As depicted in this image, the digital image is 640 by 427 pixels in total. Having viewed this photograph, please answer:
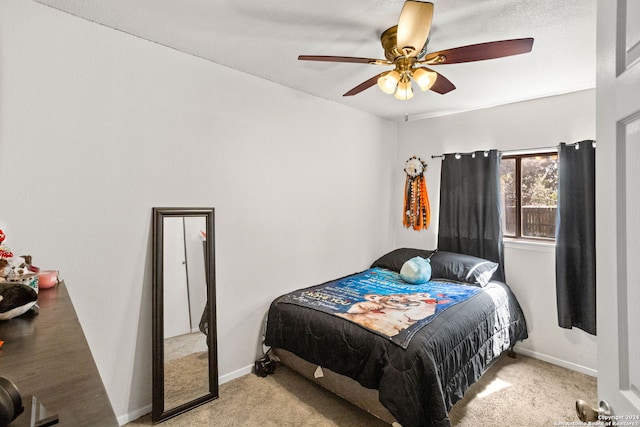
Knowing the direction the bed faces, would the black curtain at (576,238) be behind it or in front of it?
behind

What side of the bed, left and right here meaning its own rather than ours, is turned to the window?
back

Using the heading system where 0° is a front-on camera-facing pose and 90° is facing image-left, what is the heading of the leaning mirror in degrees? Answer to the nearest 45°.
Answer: approximately 315°

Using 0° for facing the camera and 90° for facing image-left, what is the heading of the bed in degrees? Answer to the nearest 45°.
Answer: approximately 45°

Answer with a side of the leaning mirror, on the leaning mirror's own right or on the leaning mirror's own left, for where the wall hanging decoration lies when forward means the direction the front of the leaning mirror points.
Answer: on the leaning mirror's own left

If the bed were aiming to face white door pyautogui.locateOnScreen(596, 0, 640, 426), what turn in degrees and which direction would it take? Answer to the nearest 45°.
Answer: approximately 45° to its left

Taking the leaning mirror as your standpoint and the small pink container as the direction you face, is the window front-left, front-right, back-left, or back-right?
back-left

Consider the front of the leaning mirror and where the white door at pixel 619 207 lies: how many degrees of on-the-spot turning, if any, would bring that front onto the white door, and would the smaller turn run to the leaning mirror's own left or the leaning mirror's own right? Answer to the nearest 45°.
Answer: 0° — it already faces it
